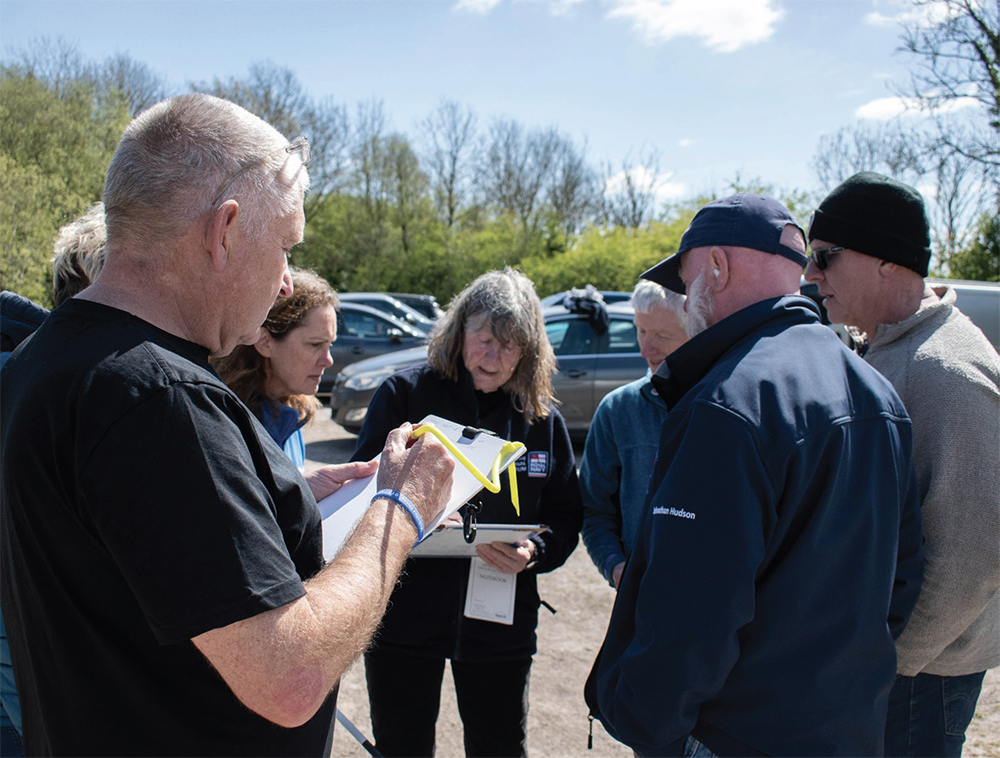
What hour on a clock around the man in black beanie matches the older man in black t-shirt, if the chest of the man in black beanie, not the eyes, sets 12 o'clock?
The older man in black t-shirt is roughly at 10 o'clock from the man in black beanie.

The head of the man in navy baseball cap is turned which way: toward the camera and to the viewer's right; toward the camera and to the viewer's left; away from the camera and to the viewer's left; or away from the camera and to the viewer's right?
away from the camera and to the viewer's left

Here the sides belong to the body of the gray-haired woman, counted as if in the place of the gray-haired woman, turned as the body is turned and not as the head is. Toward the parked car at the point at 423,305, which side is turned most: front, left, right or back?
back

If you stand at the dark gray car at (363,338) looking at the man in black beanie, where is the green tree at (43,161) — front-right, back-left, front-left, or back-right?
back-right

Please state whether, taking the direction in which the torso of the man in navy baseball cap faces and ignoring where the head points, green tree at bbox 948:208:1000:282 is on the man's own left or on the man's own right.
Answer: on the man's own right

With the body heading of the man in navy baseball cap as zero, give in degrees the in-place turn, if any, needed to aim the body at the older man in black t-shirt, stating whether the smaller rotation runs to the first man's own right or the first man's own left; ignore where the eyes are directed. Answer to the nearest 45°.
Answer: approximately 90° to the first man's own left

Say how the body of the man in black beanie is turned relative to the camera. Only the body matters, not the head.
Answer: to the viewer's left

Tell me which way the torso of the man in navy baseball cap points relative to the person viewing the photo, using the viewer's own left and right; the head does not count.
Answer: facing away from the viewer and to the left of the viewer
